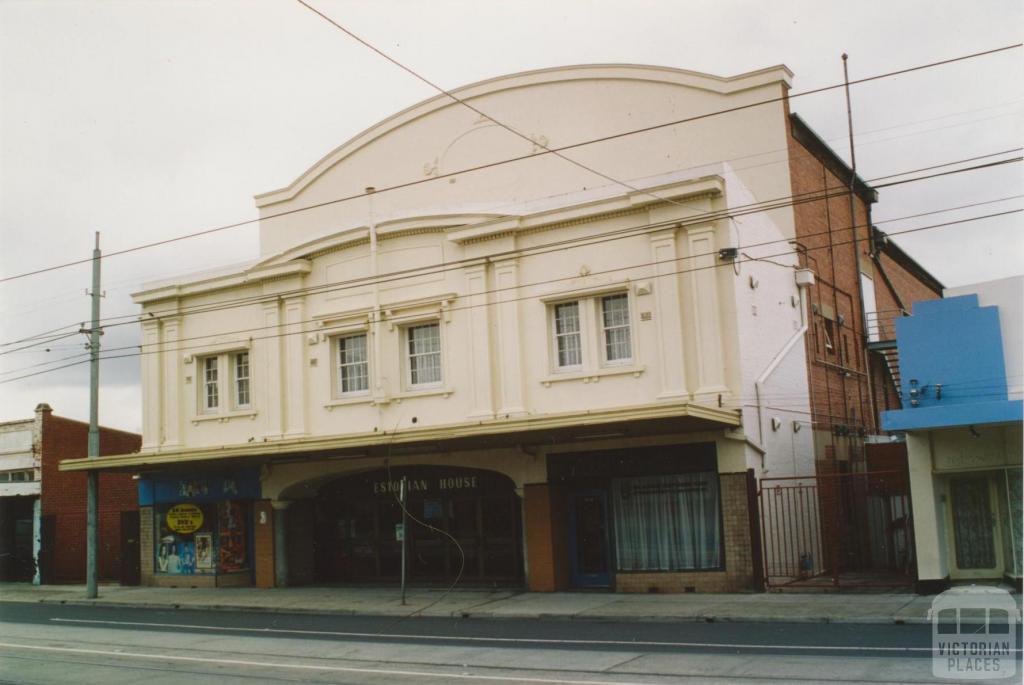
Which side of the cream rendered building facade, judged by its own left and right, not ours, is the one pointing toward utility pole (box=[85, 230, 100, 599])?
right

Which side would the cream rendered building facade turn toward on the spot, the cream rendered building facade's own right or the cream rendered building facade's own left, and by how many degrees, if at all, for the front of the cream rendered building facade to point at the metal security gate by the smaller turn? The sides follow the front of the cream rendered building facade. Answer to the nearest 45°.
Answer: approximately 135° to the cream rendered building facade's own left

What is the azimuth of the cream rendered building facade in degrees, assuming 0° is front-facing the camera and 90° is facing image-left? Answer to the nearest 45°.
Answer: approximately 45°

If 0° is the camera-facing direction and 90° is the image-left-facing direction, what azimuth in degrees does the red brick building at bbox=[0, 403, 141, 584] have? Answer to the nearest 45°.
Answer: approximately 45°

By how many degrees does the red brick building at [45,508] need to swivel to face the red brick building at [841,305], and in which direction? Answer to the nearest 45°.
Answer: approximately 90° to its left

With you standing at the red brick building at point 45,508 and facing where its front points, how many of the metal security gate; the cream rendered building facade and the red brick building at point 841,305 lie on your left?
3

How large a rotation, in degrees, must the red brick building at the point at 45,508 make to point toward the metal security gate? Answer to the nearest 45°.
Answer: approximately 90° to its left
